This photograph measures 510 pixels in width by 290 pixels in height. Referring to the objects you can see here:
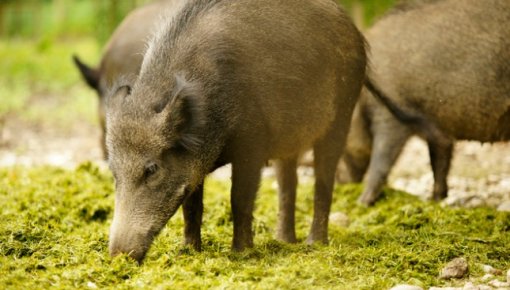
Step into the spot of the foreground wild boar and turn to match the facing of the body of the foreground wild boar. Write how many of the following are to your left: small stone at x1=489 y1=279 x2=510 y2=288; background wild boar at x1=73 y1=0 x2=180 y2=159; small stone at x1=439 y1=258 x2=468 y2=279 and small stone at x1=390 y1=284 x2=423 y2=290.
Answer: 3

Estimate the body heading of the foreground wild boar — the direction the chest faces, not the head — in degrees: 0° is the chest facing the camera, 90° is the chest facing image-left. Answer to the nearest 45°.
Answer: approximately 45°

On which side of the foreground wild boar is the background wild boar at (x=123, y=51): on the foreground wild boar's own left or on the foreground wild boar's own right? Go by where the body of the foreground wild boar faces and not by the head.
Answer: on the foreground wild boar's own right

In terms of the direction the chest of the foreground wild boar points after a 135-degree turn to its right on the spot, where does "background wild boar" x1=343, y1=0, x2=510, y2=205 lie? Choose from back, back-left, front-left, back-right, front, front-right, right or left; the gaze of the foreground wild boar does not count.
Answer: front-right

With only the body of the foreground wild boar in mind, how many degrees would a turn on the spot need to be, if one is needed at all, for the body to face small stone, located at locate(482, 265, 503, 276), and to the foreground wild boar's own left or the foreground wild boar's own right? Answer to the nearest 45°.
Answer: approximately 90° to the foreground wild boar's own left

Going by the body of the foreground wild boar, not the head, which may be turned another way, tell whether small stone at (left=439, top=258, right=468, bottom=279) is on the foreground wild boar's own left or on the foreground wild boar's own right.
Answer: on the foreground wild boar's own left

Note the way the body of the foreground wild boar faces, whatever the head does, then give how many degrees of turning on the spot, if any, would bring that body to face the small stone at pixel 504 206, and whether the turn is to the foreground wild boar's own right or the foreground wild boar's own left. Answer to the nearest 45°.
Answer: approximately 180°

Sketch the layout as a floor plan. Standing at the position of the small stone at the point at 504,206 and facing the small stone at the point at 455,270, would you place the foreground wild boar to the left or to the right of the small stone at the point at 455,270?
right

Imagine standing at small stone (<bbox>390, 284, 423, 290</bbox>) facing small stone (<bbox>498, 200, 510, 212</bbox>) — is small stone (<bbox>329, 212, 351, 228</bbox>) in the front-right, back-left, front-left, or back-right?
front-left

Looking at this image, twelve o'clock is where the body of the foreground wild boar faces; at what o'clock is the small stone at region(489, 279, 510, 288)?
The small stone is roughly at 9 o'clock from the foreground wild boar.

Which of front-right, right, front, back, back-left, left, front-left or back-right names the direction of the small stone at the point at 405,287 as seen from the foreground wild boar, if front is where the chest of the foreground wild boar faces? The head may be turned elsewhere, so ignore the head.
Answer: left
